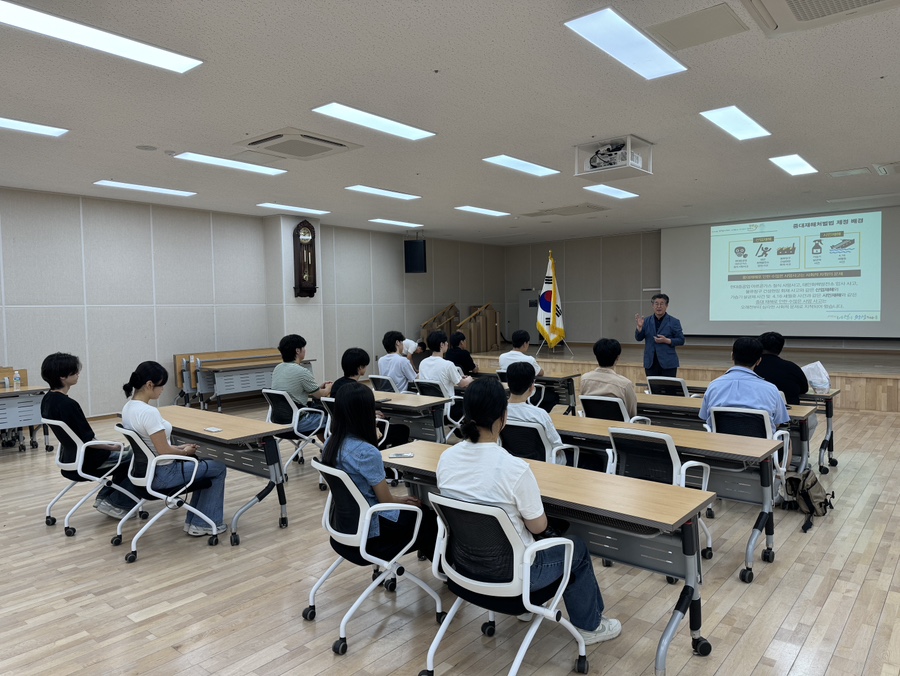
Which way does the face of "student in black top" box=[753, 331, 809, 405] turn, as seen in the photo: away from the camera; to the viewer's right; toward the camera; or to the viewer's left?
away from the camera

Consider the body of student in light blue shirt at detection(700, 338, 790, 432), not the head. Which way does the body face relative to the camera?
away from the camera

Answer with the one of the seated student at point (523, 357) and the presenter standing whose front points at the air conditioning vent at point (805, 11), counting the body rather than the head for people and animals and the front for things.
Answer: the presenter standing

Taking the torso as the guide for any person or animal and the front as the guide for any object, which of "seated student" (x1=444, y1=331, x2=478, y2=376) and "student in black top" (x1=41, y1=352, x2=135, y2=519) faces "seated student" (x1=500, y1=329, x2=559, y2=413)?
the student in black top

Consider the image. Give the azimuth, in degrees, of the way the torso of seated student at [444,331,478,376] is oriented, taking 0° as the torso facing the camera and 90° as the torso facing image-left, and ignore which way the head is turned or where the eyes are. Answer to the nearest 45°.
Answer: approximately 225°

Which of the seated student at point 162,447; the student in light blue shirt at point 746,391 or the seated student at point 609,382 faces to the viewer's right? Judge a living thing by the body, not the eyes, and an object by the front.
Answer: the seated student at point 162,447

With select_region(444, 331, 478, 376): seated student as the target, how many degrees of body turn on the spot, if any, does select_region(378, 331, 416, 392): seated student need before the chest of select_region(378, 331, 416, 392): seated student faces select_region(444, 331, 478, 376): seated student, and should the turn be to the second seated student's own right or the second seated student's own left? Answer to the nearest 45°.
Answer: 0° — they already face them

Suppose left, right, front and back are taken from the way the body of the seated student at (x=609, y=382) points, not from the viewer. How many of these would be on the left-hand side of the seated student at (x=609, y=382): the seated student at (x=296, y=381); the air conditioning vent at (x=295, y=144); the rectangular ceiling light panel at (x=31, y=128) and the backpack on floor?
3

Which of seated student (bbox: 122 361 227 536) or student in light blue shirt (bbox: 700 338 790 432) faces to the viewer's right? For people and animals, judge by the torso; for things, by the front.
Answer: the seated student

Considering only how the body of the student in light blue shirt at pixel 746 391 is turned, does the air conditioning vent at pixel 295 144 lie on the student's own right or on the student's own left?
on the student's own left

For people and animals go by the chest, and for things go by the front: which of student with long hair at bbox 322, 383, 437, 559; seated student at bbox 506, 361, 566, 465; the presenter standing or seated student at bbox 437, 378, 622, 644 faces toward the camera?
the presenter standing

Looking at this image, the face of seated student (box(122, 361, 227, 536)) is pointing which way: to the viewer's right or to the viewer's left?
to the viewer's right

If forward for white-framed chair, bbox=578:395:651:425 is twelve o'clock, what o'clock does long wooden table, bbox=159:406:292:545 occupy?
The long wooden table is roughly at 7 o'clock from the white-framed chair.

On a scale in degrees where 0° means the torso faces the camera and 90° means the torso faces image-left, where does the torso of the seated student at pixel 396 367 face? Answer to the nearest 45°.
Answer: approximately 225°

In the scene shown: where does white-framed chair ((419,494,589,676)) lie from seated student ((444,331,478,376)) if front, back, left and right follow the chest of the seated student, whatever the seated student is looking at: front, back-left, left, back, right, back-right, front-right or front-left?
back-right

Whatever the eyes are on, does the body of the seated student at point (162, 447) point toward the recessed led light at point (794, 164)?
yes

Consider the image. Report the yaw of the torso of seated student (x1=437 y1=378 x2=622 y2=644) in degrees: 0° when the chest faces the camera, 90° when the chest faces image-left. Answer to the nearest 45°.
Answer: approximately 225°
